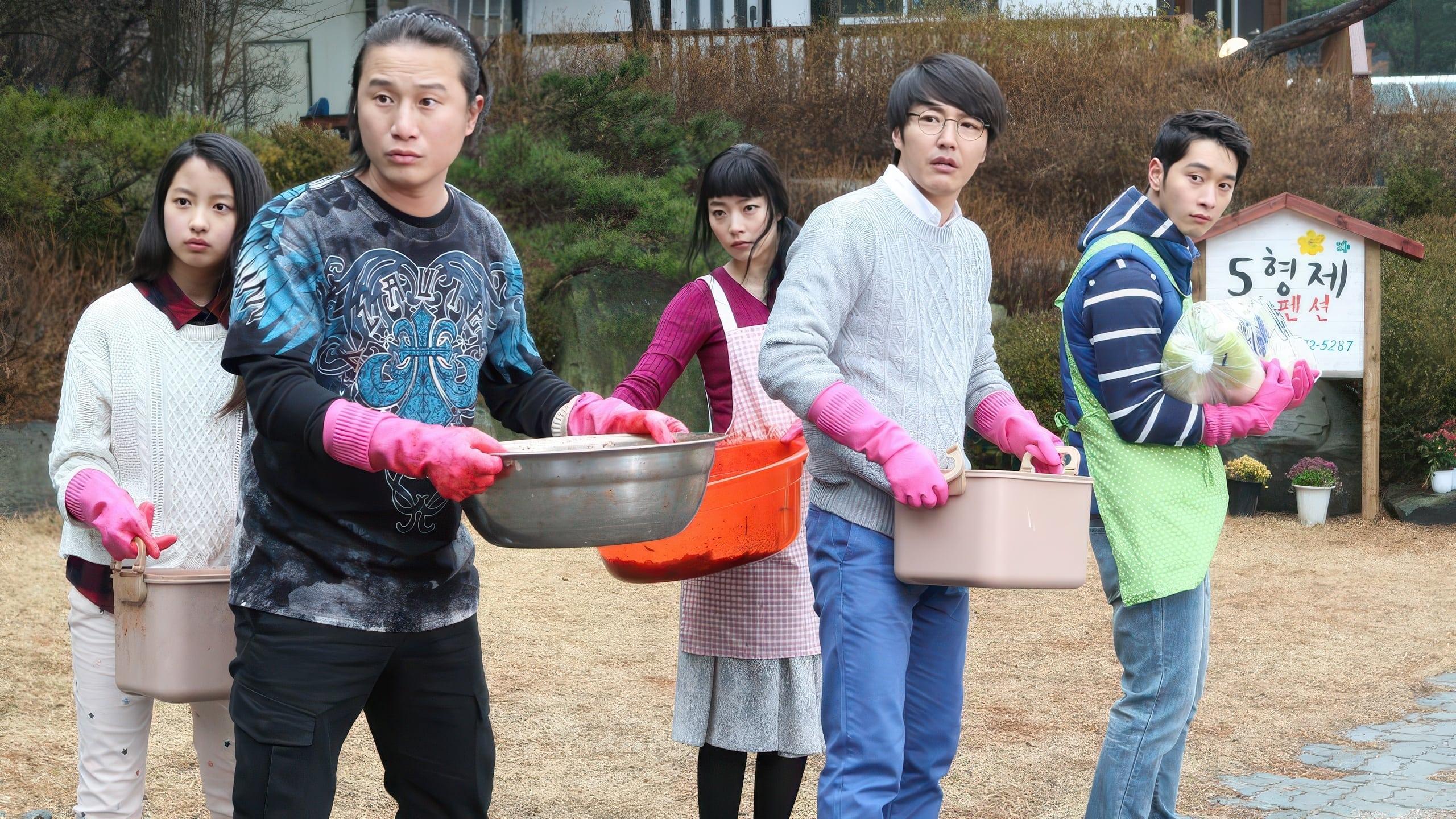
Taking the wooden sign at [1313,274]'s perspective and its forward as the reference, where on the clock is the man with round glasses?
The man with round glasses is roughly at 12 o'clock from the wooden sign.

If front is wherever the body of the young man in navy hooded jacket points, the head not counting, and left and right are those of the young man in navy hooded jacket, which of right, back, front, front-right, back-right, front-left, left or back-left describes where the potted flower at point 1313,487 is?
left

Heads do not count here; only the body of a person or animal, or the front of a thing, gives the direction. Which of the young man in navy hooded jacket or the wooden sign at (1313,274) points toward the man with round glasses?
the wooden sign
